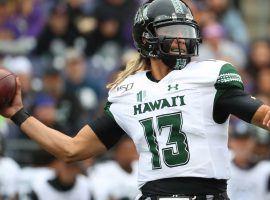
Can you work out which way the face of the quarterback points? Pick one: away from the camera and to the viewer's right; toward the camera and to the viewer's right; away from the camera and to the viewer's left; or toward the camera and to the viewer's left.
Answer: toward the camera and to the viewer's right

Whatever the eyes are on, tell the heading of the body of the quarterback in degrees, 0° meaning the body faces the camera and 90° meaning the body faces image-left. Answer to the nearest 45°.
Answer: approximately 0°
